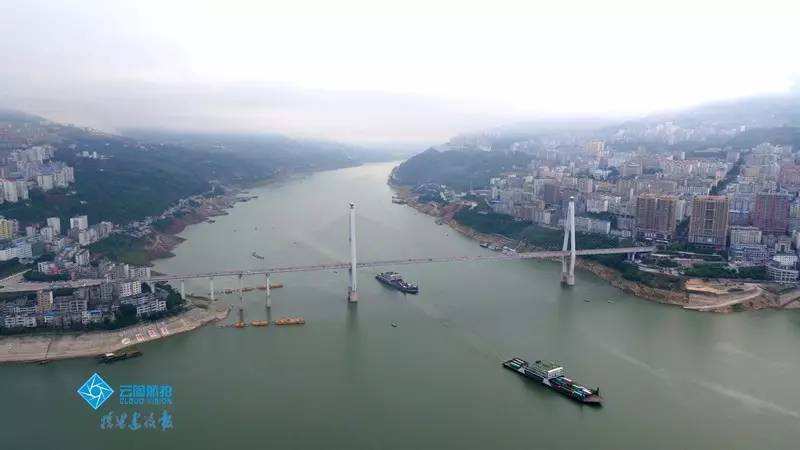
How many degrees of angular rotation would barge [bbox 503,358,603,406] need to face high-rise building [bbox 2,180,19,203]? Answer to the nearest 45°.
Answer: approximately 135° to its right

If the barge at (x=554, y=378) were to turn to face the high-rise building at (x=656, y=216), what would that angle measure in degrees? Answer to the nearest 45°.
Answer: approximately 135° to its left

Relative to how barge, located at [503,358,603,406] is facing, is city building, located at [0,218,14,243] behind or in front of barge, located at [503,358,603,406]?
behind

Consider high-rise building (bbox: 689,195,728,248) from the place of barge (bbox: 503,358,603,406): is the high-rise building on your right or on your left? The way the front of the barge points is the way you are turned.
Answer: on your left

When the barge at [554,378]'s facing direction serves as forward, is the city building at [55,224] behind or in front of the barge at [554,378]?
behind

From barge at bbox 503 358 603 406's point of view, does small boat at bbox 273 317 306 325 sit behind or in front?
behind
